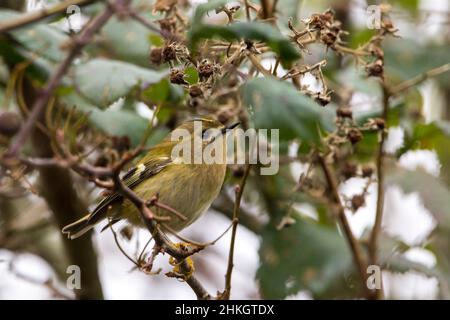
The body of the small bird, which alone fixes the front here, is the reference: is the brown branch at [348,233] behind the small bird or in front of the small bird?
in front

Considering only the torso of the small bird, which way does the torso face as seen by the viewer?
to the viewer's right

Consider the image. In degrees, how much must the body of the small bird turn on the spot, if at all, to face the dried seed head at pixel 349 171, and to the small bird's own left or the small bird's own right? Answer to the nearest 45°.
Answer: approximately 45° to the small bird's own right

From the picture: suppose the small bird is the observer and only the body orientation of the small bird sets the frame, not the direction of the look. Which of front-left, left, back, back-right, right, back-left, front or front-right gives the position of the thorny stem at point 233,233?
front

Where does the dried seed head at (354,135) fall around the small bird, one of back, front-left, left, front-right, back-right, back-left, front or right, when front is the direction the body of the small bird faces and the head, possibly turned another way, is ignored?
front-right
